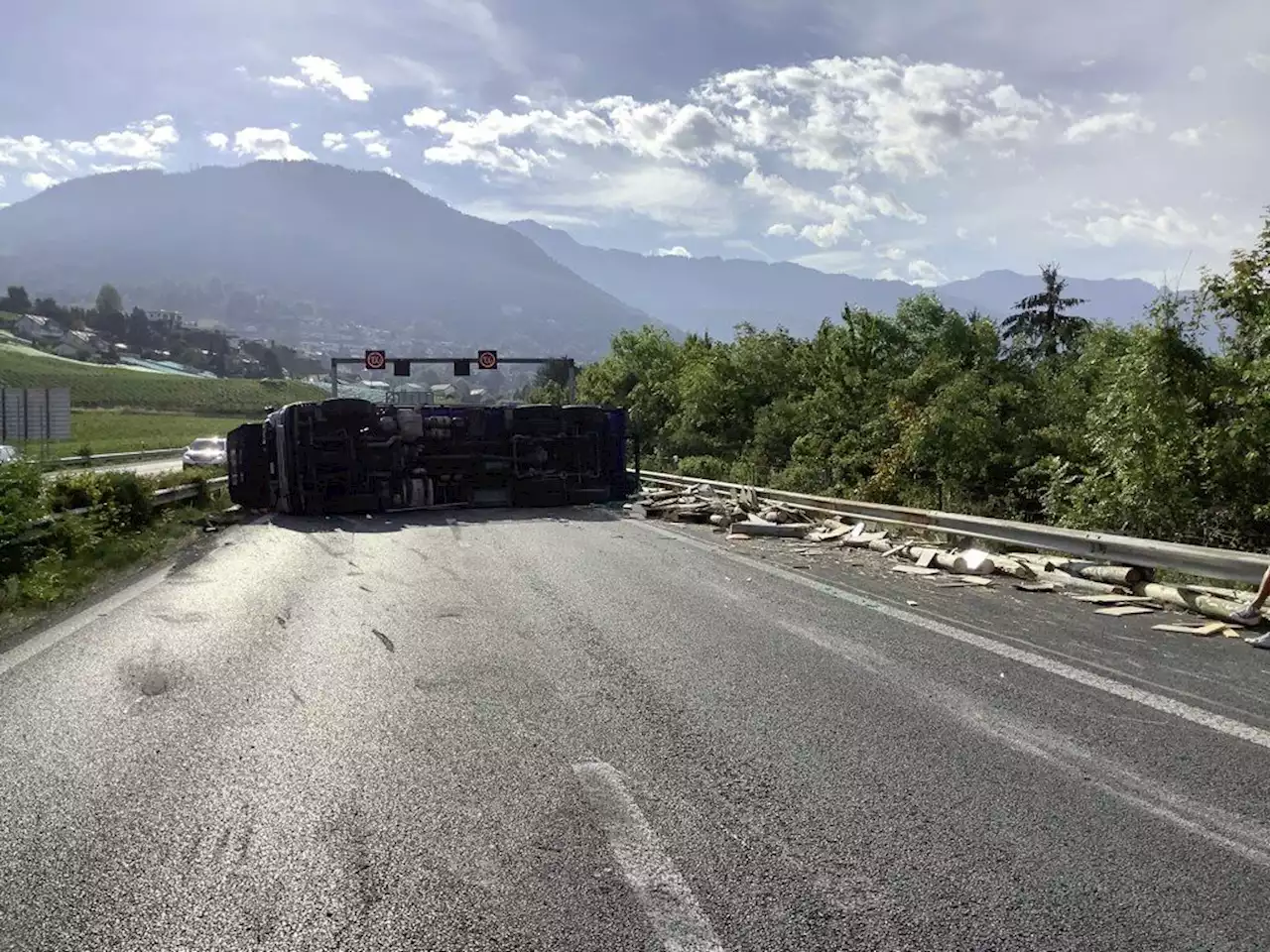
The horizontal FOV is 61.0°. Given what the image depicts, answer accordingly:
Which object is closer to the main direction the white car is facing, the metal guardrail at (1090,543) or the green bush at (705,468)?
the metal guardrail

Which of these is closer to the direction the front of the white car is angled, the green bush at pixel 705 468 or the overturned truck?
the overturned truck

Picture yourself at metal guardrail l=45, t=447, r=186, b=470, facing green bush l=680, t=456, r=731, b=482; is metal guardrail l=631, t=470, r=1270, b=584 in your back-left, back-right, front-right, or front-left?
front-right

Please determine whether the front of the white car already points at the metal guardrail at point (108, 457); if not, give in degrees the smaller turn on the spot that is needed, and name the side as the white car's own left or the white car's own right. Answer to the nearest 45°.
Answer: approximately 90° to the white car's own right

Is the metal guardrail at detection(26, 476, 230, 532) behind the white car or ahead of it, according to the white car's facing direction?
ahead

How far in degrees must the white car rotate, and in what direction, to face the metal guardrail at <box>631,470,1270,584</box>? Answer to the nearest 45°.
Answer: approximately 45° to its left

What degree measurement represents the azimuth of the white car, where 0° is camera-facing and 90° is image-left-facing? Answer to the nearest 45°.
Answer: approximately 45°

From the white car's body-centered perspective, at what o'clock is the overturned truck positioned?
The overturned truck is roughly at 10 o'clock from the white car.

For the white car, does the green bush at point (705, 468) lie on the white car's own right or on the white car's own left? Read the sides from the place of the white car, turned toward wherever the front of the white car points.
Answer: on the white car's own left
